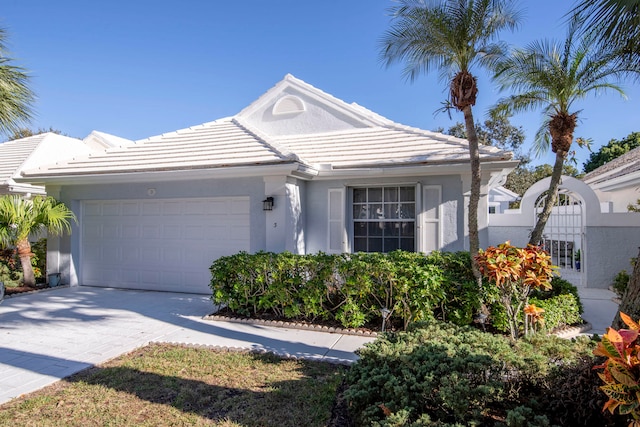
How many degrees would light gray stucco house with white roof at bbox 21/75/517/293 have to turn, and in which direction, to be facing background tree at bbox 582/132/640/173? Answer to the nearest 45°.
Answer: approximately 135° to its left

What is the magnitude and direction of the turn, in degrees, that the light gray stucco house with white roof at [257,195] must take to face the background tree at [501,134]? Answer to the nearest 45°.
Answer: approximately 135° to its left

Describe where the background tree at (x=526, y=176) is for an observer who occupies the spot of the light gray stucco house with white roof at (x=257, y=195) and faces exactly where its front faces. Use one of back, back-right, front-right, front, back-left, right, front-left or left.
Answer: back-left

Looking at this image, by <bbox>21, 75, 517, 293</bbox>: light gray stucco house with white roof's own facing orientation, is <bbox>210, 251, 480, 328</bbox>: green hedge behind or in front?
in front

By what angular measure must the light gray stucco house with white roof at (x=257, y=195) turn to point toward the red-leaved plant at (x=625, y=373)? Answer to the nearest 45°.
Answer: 0° — it already faces it

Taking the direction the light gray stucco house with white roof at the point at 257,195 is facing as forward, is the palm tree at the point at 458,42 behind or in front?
in front

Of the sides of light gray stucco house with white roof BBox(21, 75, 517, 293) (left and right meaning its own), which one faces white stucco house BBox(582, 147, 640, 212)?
left

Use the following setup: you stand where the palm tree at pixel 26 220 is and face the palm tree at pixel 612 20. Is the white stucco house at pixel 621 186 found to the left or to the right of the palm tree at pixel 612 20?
left

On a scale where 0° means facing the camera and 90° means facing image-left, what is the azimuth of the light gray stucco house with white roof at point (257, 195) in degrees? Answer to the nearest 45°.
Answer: approximately 0°

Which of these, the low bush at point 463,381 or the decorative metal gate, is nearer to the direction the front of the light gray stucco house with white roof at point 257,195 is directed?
the low bush

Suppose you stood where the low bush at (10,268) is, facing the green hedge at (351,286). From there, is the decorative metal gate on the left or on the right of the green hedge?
left
